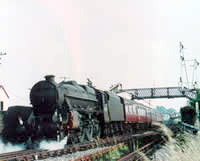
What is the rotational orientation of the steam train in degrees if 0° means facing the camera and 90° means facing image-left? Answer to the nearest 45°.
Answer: approximately 45°

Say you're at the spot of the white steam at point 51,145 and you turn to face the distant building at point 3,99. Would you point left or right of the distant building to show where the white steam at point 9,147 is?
left

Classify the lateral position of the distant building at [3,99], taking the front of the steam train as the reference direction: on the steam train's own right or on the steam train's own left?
on the steam train's own right

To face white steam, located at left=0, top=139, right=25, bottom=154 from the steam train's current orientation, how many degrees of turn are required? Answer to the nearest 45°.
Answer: approximately 45° to its right
